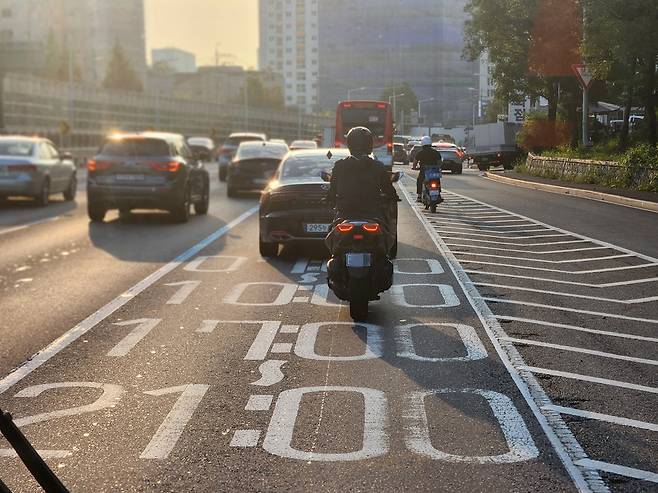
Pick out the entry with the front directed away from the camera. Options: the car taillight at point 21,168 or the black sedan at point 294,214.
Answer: the black sedan

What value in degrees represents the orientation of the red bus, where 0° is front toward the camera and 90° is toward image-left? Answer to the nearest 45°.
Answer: approximately 180°

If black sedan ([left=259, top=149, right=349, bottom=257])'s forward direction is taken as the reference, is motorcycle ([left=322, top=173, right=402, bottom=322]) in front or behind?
behind

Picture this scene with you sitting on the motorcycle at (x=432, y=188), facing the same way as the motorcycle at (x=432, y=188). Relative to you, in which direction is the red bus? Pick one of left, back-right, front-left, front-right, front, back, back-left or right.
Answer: front

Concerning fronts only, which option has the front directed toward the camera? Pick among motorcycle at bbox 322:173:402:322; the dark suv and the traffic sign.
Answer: the traffic sign

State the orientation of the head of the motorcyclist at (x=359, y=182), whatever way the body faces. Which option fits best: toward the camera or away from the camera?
away from the camera

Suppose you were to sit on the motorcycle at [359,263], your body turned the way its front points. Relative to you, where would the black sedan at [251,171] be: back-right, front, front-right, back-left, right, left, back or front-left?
front

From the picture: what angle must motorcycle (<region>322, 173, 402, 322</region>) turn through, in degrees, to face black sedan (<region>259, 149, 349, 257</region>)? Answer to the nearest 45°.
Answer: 0° — it already faces it

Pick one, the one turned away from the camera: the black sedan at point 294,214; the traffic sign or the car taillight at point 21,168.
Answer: the black sedan

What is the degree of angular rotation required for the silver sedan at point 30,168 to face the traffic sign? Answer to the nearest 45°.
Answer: approximately 45° to its right

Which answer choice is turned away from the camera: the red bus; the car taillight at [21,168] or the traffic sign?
the red bus

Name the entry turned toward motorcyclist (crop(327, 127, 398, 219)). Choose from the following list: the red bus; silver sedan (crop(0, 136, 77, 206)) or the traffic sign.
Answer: the traffic sign

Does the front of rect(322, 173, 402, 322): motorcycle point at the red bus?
yes

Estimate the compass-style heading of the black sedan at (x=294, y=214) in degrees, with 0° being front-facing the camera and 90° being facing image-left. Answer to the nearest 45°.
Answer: approximately 180°

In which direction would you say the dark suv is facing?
away from the camera

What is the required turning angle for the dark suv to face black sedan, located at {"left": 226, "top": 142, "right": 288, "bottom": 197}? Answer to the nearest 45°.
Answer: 0° — it already faces it

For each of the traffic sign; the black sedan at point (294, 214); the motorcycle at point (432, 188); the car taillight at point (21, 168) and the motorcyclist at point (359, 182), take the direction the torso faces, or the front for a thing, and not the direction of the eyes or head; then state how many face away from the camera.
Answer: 3

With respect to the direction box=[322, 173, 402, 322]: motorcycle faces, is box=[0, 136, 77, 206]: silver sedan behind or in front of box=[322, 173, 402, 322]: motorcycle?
in front
